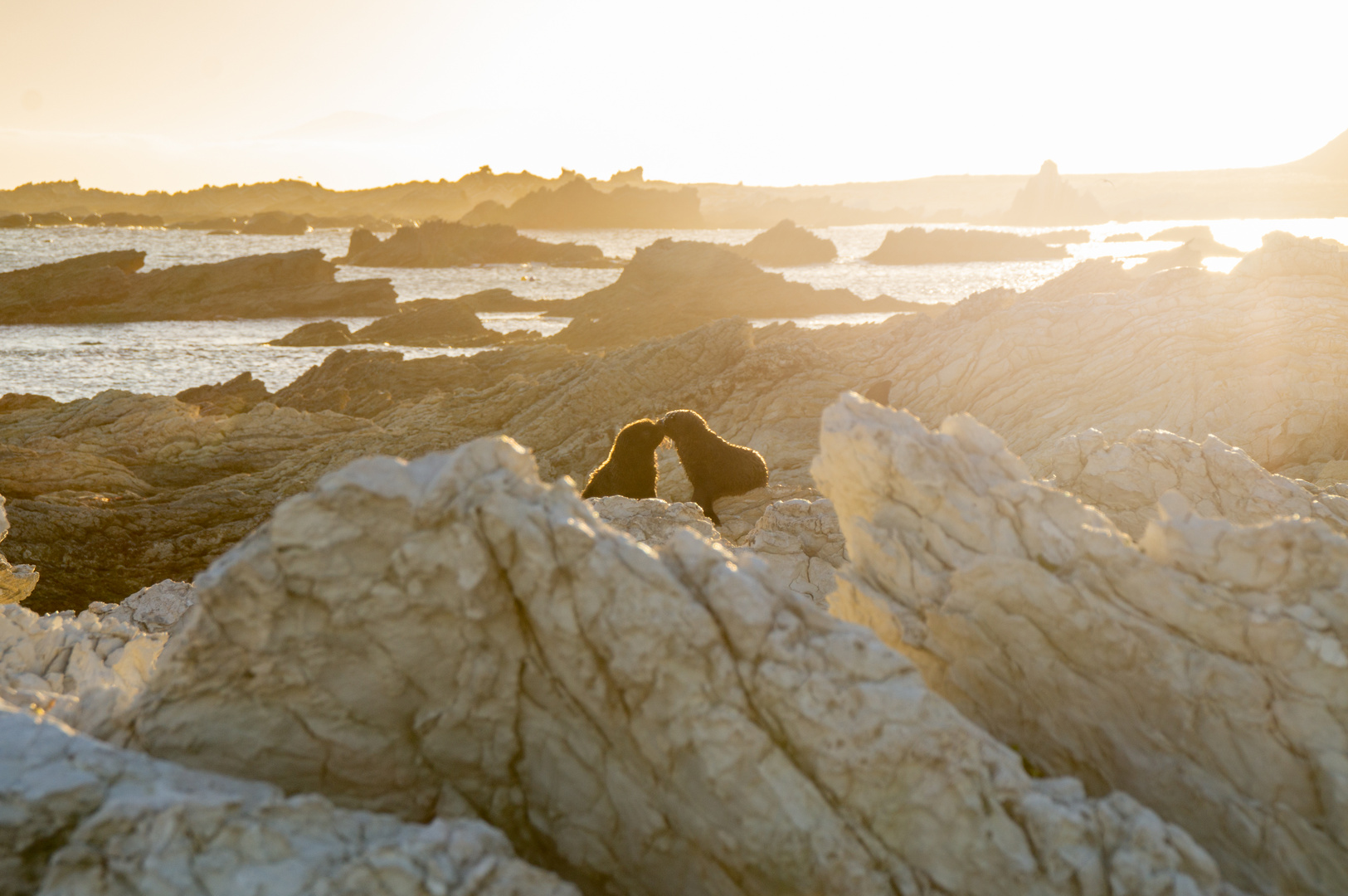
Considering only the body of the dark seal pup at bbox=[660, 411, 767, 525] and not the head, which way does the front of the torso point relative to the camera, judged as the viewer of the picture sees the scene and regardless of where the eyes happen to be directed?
to the viewer's left

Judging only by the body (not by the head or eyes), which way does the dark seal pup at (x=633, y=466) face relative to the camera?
to the viewer's right

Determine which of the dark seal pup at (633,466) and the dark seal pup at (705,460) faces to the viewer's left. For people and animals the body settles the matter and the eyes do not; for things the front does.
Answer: the dark seal pup at (705,460)

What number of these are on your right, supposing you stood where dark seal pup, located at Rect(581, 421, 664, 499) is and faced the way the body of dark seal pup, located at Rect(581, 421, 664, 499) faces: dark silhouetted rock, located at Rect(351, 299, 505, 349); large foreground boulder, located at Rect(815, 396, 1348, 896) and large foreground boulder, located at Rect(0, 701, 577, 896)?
2

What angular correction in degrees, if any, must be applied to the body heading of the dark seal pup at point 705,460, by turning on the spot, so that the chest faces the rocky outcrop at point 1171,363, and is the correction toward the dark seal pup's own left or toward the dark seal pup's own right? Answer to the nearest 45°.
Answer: approximately 135° to the dark seal pup's own right

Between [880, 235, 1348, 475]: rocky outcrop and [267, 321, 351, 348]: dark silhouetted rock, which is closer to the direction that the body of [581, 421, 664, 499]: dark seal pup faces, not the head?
the rocky outcrop

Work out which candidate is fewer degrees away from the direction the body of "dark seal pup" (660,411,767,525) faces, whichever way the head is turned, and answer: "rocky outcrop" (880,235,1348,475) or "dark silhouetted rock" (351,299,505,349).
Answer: the dark silhouetted rock

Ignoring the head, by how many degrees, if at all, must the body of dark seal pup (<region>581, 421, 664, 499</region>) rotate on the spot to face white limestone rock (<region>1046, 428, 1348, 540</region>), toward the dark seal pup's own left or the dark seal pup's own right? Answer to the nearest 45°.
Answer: approximately 45° to the dark seal pup's own right

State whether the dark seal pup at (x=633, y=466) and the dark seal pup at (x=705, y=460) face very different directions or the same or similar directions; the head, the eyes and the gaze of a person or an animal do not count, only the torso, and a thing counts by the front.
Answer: very different directions

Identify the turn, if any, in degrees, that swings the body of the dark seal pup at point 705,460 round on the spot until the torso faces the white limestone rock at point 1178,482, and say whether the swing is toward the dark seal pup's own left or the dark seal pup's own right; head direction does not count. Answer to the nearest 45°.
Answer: approximately 135° to the dark seal pup's own left

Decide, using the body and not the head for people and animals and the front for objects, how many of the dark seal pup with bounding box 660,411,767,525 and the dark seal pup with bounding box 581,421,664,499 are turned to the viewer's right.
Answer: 1

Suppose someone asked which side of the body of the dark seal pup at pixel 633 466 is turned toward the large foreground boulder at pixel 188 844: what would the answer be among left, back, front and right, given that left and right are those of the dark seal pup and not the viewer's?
right
